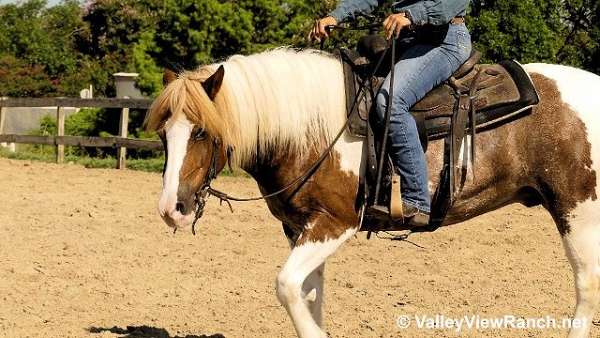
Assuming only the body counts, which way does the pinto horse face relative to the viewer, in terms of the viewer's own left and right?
facing to the left of the viewer

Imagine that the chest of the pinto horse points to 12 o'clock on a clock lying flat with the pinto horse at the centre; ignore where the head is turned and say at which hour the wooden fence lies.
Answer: The wooden fence is roughly at 2 o'clock from the pinto horse.
